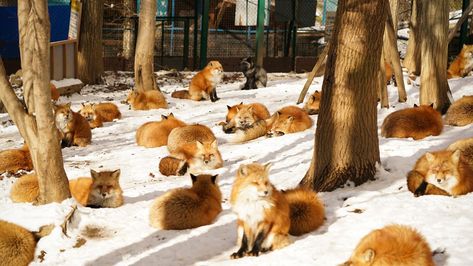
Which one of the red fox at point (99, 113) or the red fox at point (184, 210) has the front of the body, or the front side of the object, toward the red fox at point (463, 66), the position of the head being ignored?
the red fox at point (184, 210)

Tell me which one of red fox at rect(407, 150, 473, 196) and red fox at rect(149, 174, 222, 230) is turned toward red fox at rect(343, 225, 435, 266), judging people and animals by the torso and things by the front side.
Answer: red fox at rect(407, 150, 473, 196)

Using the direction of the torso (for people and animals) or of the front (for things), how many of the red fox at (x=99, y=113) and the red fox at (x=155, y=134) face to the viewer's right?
1

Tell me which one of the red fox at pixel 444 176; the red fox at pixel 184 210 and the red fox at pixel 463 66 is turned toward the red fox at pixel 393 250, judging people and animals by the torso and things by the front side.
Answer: the red fox at pixel 444 176
